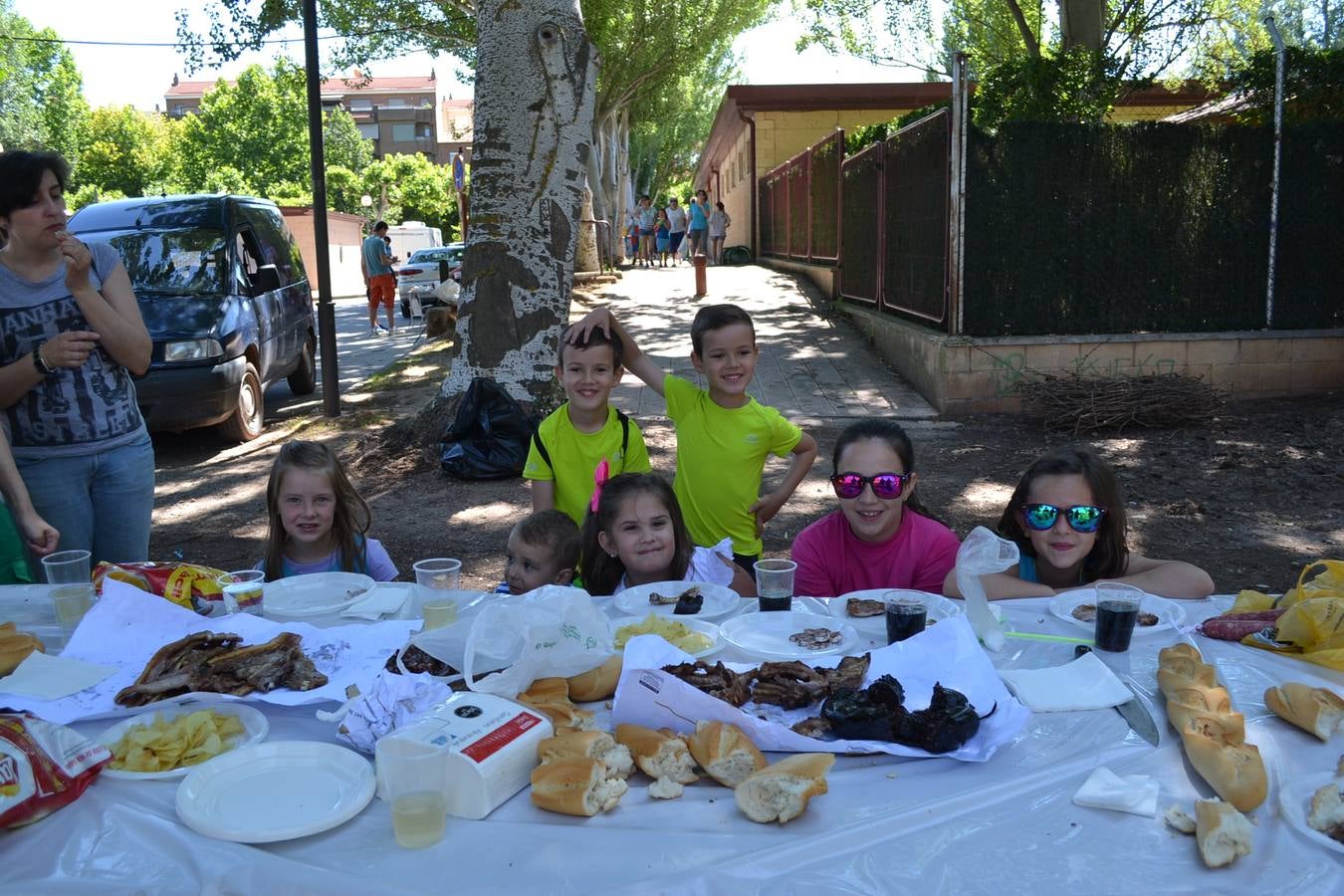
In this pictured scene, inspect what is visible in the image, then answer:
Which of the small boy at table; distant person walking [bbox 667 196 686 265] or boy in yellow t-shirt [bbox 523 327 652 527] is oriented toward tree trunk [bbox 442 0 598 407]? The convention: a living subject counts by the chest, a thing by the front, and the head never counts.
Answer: the distant person walking

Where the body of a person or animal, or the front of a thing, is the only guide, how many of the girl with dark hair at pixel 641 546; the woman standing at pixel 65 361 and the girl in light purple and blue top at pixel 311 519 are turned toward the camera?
3

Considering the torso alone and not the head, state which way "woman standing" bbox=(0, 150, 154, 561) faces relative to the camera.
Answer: toward the camera

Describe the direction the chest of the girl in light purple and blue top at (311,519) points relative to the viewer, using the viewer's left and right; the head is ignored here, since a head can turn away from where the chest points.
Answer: facing the viewer

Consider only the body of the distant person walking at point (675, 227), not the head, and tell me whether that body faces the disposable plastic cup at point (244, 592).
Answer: yes

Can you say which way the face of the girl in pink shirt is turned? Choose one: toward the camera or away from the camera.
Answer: toward the camera

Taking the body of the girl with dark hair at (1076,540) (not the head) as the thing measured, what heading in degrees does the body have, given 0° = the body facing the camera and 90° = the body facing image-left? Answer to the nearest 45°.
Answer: approximately 0°

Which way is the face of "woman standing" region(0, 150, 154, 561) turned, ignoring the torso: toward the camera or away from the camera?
toward the camera

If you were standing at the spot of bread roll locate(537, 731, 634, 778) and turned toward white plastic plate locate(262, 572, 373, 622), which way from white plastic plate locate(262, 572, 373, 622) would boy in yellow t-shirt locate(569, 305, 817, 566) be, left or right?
right

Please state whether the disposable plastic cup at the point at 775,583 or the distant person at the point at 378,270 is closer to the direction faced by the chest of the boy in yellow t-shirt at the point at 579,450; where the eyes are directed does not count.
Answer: the disposable plastic cup

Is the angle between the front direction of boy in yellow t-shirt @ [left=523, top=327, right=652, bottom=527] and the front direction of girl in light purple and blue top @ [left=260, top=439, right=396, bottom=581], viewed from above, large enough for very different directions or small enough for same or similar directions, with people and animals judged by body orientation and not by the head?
same or similar directions

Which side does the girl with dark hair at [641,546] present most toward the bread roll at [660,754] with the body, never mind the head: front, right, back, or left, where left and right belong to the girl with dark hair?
front

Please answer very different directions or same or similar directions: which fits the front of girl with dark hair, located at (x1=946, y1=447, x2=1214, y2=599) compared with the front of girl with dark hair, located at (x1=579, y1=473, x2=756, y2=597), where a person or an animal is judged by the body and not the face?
same or similar directions

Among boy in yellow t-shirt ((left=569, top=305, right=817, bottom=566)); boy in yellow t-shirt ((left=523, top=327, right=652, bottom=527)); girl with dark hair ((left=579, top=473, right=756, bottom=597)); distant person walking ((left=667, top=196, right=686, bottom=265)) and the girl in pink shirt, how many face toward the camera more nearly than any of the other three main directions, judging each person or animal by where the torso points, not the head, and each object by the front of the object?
5

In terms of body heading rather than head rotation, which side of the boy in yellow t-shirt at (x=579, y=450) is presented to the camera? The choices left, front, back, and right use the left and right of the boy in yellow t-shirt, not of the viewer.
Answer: front

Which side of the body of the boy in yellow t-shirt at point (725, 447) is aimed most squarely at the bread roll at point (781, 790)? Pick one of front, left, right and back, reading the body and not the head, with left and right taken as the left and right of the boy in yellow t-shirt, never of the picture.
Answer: front

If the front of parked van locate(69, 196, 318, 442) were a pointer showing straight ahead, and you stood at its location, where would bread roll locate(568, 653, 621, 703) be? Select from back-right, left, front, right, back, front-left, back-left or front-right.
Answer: front-left

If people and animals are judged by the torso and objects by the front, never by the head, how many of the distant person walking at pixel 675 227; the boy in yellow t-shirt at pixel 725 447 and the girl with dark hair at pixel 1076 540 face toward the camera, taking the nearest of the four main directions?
3

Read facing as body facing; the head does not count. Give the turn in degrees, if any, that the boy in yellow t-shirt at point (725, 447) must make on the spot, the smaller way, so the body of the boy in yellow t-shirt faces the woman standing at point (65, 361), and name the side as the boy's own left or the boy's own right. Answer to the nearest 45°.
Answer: approximately 90° to the boy's own right

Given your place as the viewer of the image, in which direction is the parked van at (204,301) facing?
facing the viewer and to the left of the viewer
